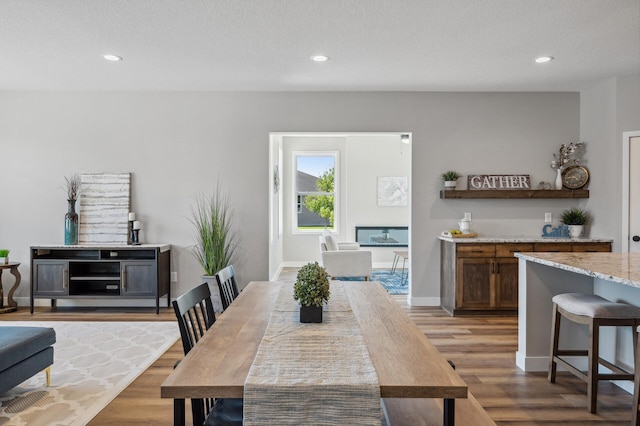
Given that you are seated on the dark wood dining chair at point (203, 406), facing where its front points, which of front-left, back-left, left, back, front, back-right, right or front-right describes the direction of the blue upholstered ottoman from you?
back

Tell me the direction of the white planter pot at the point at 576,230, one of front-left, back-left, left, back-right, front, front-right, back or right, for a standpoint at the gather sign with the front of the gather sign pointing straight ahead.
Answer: left

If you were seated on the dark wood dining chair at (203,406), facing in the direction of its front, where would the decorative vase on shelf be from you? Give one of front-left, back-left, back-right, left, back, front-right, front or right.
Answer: left

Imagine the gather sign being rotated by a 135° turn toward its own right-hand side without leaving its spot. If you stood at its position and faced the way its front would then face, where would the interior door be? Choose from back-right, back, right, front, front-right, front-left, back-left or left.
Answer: back-right

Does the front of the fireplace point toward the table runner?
yes

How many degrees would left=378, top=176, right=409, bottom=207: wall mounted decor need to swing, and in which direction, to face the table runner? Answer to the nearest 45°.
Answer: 0° — it already faces it

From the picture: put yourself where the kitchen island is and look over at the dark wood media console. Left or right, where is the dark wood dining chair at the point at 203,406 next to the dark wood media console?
left

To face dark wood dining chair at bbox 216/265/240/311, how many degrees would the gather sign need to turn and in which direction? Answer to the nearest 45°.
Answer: approximately 45° to its right

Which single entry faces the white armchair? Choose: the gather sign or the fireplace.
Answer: the fireplace

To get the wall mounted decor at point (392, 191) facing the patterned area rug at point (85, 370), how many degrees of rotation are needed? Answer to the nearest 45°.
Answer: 0° — it already faces it

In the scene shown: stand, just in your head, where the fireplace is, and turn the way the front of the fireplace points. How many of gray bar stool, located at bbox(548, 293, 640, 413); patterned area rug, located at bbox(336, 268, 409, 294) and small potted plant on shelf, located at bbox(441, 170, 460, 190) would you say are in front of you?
3

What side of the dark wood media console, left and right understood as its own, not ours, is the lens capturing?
front

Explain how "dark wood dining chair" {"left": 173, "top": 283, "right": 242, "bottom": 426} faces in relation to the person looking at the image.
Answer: facing the viewer and to the right of the viewer

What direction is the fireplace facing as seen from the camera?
toward the camera

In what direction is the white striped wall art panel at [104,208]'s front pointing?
toward the camera

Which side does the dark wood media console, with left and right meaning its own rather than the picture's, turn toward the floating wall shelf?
left
